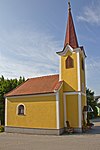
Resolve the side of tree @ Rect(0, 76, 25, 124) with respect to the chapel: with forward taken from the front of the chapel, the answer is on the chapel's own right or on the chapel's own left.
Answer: on the chapel's own left

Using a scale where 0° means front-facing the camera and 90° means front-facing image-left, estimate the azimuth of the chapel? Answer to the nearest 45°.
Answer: approximately 270°
